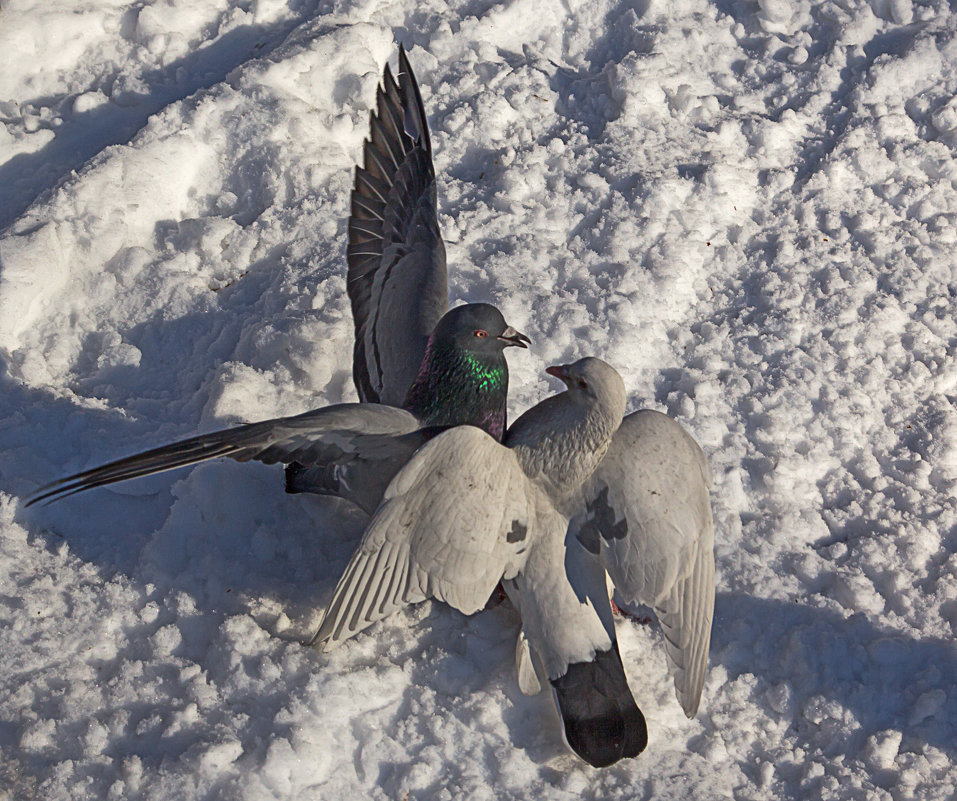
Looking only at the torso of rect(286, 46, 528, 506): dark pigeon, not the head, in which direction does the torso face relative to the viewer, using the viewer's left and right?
facing to the right of the viewer

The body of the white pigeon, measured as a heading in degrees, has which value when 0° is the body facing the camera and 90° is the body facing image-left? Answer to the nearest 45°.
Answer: approximately 180°
